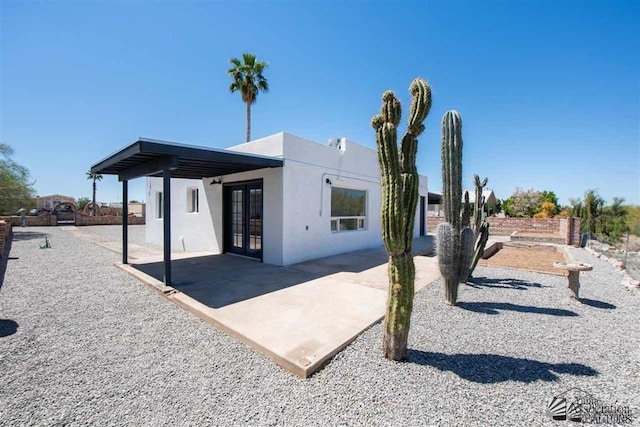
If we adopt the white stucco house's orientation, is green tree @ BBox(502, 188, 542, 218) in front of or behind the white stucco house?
behind

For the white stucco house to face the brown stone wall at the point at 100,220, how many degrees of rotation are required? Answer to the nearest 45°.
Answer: approximately 90° to its right

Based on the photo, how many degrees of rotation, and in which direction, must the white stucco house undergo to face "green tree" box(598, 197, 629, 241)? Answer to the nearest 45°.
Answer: approximately 135° to its left

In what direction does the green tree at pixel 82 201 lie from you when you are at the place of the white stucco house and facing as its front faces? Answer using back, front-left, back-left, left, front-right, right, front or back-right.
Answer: right

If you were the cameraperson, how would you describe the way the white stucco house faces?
facing the viewer and to the left of the viewer

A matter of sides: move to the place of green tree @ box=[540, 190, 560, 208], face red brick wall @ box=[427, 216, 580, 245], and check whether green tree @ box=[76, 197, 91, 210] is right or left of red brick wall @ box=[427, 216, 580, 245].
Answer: right

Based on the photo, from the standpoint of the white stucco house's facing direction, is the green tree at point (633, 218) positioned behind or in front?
behind

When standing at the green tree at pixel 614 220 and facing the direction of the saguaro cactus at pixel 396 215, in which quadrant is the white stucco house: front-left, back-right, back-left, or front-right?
front-right

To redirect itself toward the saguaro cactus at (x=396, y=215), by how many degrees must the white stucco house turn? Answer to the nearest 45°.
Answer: approximately 45° to its left

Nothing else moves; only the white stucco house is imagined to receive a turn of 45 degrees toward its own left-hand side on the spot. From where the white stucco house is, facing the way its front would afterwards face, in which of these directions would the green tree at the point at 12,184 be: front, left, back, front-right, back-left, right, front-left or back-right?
back-right

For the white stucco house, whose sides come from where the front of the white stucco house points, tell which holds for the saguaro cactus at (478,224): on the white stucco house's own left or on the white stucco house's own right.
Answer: on the white stucco house's own left

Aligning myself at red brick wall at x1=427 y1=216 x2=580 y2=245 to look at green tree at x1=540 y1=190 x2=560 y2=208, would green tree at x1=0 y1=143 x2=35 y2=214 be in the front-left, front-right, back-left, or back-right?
back-left

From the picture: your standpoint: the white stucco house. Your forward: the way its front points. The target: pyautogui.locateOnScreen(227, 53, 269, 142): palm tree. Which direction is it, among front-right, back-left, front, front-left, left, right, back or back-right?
back-right

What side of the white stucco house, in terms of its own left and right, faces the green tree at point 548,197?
back

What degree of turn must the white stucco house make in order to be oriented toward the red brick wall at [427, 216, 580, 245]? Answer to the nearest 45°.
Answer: approximately 135° to its left
